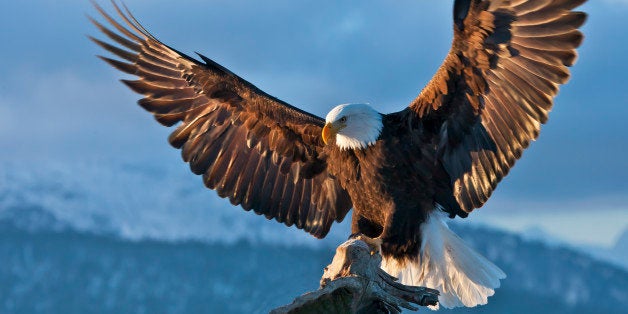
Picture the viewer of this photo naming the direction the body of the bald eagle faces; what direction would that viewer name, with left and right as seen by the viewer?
facing the viewer and to the left of the viewer
